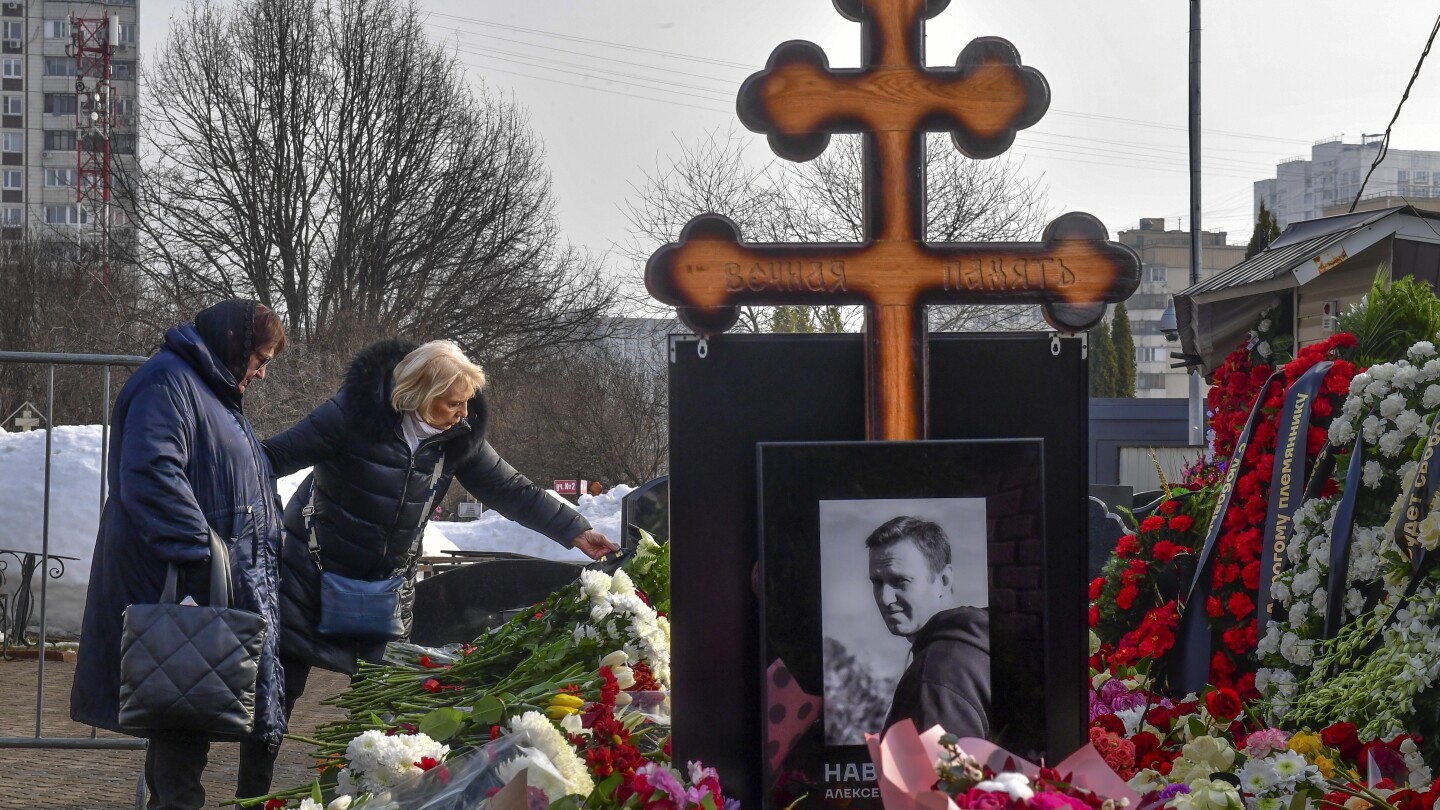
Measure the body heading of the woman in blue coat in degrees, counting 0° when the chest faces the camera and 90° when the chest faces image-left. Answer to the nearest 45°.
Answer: approximately 270°

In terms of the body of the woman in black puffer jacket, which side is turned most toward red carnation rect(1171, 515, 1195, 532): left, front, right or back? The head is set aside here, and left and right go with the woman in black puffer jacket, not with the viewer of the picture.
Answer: front

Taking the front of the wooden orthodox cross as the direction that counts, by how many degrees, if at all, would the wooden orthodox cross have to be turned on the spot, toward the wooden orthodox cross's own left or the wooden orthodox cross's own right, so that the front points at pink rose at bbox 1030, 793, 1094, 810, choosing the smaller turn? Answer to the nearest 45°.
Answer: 0° — it already faces it

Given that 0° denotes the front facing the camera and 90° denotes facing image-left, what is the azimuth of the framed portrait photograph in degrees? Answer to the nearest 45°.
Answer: approximately 0°

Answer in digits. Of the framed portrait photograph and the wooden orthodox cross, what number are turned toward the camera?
2

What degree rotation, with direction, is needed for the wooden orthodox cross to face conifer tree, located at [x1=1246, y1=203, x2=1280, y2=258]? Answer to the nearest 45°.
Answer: approximately 180°

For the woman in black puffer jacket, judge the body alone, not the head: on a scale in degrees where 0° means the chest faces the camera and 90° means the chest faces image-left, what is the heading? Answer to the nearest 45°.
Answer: approximately 315°

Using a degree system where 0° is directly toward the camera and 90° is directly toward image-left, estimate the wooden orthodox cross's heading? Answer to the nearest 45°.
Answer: approximately 0°

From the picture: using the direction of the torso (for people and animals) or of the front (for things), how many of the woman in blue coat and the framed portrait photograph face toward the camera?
1

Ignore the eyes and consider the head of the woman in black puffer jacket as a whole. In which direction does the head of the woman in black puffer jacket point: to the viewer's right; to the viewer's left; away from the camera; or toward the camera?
to the viewer's right

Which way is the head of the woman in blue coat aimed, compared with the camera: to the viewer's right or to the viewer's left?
to the viewer's right
